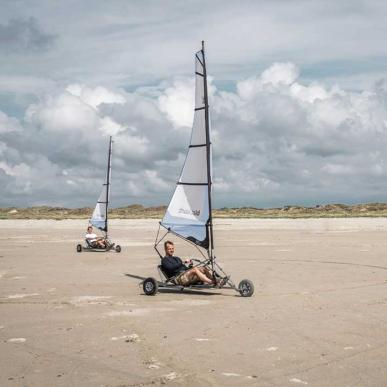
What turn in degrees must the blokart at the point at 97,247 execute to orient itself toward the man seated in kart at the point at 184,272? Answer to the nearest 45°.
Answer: approximately 90° to its right

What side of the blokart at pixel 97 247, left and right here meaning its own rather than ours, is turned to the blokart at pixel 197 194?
right

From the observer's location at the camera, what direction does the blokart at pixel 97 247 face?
facing to the right of the viewer
